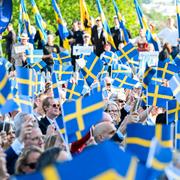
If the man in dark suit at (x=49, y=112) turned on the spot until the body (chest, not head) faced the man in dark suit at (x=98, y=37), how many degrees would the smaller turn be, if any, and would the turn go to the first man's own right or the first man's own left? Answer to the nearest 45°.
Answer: approximately 135° to the first man's own left

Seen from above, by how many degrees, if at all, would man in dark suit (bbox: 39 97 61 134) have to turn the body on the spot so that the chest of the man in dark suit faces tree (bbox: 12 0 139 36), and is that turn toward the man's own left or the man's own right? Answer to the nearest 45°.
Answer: approximately 135° to the man's own left

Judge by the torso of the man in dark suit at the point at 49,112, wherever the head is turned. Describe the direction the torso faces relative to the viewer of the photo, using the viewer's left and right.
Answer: facing the viewer and to the right of the viewer

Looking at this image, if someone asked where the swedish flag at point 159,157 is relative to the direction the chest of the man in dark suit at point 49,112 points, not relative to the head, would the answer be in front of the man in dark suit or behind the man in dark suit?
in front

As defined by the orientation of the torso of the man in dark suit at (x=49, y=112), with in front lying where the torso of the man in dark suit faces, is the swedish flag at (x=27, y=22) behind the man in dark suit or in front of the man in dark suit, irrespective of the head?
behind

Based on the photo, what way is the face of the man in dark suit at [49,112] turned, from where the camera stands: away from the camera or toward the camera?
toward the camera

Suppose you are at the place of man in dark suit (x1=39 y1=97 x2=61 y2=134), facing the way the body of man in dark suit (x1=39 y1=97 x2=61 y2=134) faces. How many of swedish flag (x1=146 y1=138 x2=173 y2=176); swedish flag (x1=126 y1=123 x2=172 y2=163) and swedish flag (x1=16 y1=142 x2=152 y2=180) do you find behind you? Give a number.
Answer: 0

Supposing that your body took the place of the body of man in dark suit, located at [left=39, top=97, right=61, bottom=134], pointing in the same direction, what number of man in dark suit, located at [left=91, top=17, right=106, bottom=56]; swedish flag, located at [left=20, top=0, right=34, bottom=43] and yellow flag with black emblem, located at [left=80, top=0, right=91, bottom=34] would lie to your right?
0

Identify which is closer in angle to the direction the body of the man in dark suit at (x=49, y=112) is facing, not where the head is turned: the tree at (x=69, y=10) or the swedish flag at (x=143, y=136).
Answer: the swedish flag

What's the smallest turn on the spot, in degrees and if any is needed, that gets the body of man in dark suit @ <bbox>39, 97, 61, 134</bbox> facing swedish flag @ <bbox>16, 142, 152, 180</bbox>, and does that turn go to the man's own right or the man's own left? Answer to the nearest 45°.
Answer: approximately 45° to the man's own right
